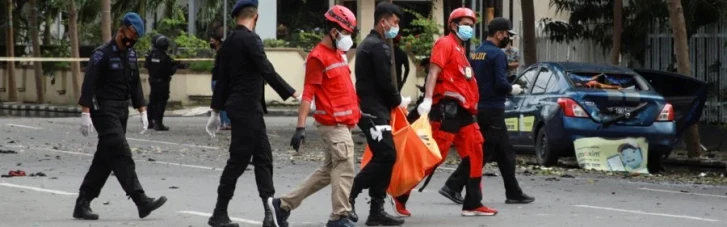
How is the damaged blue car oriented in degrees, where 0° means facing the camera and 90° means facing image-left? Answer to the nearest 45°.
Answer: approximately 135°

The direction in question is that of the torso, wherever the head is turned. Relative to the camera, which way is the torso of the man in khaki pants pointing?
to the viewer's right
